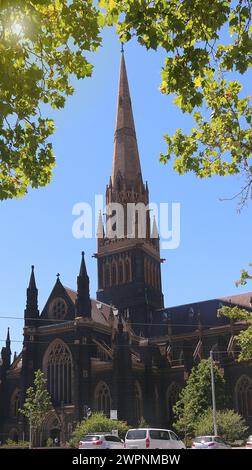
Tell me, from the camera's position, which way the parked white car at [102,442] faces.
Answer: facing away from the viewer and to the right of the viewer

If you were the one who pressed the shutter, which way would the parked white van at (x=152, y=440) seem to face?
facing away from the viewer and to the right of the viewer

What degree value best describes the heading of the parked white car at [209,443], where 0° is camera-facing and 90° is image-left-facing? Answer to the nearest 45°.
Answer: approximately 225°

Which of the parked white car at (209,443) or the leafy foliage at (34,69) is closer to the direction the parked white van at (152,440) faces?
the parked white car

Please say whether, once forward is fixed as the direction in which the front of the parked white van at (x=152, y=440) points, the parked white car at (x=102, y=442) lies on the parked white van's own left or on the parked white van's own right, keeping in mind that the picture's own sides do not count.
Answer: on the parked white van's own left

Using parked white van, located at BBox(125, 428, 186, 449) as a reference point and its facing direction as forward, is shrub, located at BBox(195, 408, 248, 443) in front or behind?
in front

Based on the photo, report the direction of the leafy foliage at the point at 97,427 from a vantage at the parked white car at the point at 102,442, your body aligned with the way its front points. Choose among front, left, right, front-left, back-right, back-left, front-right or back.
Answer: front-left

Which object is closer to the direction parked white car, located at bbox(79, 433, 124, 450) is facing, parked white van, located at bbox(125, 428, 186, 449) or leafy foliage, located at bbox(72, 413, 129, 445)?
the leafy foliage
